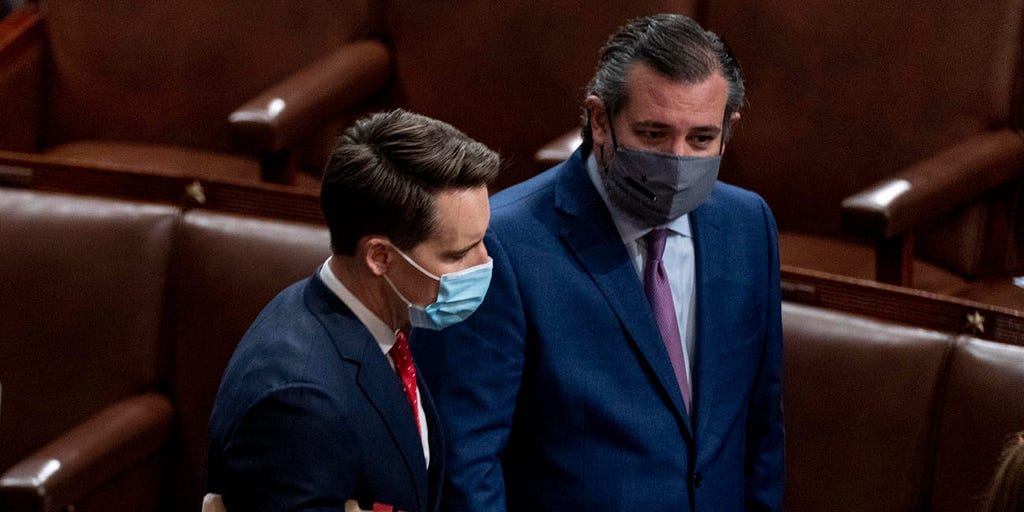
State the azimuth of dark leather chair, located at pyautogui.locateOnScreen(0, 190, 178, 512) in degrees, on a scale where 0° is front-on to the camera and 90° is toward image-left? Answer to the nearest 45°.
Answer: approximately 45°

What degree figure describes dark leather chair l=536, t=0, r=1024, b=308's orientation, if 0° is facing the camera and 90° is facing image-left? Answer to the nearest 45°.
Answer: approximately 45°

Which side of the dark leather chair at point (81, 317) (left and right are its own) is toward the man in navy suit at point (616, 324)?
left

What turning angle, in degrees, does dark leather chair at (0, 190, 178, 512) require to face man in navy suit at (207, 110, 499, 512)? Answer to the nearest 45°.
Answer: approximately 45° to its left

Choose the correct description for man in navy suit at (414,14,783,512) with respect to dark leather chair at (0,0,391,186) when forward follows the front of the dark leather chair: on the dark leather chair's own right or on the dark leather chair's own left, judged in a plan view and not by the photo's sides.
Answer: on the dark leather chair's own left

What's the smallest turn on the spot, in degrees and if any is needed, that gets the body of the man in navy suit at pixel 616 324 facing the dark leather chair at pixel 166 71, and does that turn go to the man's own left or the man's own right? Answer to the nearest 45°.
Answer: approximately 180°

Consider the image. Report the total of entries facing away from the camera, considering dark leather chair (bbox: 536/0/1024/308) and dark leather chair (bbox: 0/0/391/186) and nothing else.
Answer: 0

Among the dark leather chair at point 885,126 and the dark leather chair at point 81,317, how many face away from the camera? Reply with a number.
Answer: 0

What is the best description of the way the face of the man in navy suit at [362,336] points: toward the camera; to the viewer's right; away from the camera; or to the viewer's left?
to the viewer's right

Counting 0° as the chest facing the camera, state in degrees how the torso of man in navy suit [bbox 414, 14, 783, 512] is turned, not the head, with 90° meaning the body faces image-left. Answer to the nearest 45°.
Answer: approximately 315°

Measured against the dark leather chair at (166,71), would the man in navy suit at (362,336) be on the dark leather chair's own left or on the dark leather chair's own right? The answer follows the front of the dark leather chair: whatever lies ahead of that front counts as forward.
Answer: on the dark leather chair's own left

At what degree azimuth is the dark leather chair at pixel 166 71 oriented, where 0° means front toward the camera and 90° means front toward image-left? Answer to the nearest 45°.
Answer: approximately 45°
